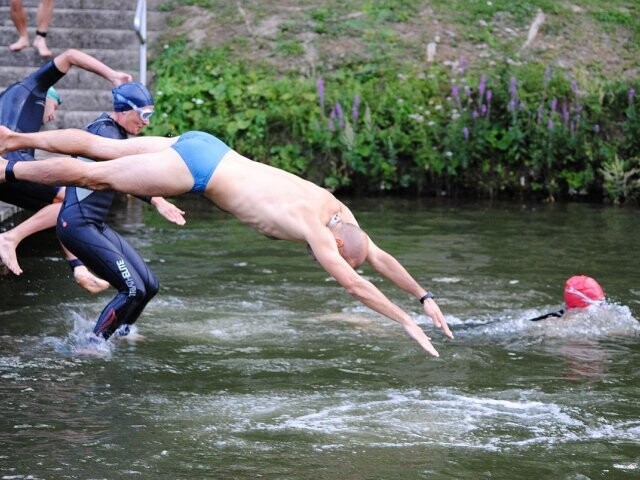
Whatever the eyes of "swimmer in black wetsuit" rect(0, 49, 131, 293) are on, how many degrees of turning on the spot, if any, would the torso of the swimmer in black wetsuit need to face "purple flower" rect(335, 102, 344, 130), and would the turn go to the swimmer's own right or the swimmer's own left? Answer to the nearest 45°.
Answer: approximately 45° to the swimmer's own left

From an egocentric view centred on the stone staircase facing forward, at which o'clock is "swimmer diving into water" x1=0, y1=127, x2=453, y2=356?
The swimmer diving into water is roughly at 12 o'clock from the stone staircase.

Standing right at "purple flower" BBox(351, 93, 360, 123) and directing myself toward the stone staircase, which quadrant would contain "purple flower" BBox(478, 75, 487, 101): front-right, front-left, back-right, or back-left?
back-right

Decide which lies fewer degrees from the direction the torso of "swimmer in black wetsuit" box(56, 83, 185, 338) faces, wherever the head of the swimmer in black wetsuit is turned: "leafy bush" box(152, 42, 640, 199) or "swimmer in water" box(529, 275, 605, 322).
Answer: the swimmer in water

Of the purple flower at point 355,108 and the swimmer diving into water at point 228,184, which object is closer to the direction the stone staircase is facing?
the swimmer diving into water

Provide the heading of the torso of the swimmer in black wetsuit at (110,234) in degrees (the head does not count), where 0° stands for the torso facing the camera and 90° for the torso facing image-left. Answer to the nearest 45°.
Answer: approximately 270°

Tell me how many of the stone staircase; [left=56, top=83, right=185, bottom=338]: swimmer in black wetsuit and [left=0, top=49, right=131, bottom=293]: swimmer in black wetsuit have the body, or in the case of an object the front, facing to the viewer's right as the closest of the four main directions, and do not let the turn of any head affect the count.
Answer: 2

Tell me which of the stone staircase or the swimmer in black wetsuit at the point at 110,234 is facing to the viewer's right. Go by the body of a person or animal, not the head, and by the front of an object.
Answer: the swimmer in black wetsuit

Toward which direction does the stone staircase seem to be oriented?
toward the camera

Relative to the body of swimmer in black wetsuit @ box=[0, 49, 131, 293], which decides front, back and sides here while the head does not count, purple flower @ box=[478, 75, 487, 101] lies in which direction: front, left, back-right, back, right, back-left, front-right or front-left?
front-left

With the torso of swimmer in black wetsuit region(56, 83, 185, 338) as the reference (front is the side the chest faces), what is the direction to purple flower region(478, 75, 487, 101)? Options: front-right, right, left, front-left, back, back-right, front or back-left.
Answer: front-left

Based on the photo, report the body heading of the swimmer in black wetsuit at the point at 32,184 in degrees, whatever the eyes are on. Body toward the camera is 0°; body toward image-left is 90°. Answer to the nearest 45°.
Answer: approximately 270°

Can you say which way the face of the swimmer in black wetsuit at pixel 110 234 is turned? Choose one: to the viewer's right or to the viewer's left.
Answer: to the viewer's right

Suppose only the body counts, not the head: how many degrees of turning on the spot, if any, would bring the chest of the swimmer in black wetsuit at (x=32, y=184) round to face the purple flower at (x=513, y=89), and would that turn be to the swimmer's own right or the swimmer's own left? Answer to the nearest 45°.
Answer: approximately 45° to the swimmer's own left
